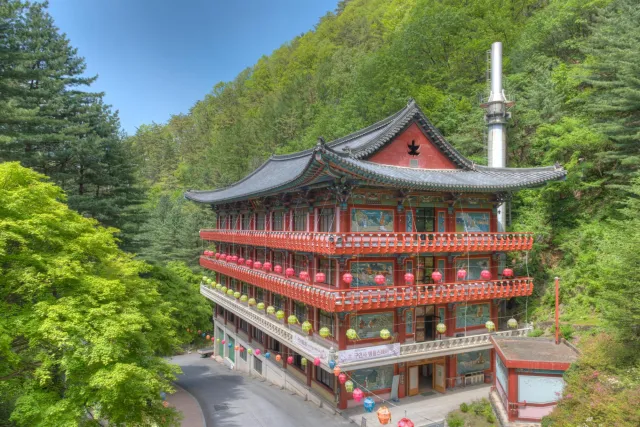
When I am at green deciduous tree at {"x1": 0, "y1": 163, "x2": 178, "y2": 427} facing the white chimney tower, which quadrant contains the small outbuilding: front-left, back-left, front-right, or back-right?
front-right

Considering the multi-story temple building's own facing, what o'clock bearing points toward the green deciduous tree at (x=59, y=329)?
The green deciduous tree is roughly at 2 o'clock from the multi-story temple building.

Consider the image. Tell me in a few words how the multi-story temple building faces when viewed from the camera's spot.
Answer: facing the viewer and to the left of the viewer

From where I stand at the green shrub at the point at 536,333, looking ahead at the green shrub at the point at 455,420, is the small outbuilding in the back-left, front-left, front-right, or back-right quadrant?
front-left

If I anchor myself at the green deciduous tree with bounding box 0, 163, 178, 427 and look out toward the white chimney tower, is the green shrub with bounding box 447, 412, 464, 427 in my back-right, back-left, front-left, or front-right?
front-right
